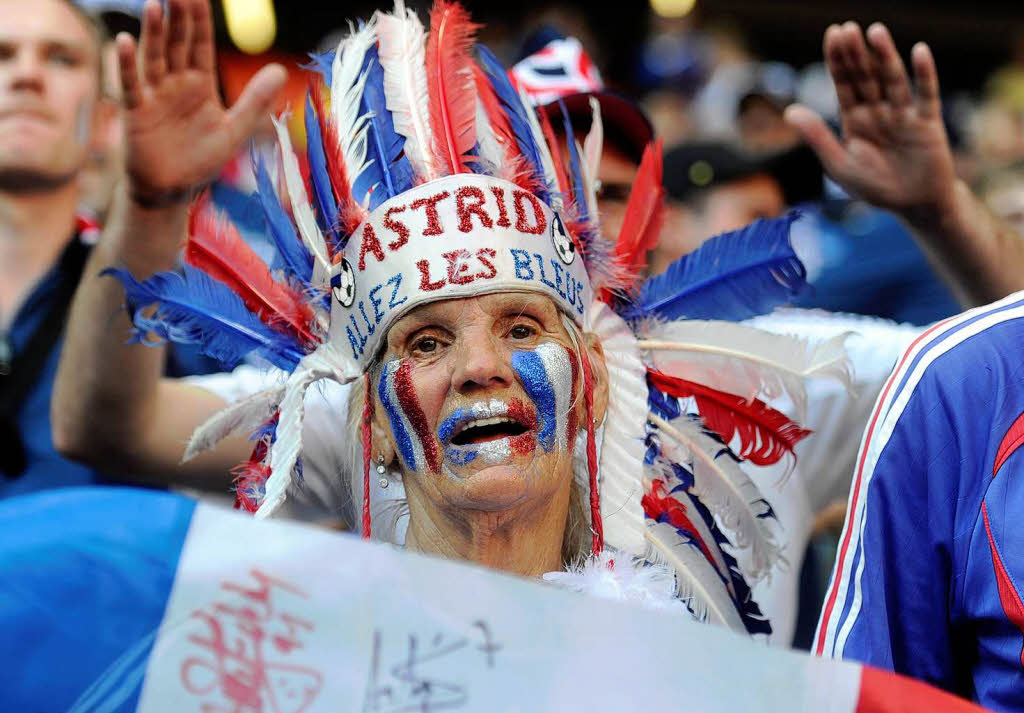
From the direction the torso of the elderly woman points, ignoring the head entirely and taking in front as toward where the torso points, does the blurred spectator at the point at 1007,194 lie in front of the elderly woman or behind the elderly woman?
behind

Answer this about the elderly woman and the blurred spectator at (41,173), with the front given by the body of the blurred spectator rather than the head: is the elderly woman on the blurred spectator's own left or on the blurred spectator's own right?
on the blurred spectator's own left

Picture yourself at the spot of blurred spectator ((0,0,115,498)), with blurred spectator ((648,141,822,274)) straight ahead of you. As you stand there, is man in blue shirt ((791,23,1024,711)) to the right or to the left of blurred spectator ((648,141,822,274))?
right

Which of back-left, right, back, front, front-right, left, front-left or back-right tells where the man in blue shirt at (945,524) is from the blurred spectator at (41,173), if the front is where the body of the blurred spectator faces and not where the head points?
left

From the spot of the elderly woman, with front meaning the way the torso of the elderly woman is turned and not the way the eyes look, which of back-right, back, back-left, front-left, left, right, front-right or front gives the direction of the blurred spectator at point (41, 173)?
back-right

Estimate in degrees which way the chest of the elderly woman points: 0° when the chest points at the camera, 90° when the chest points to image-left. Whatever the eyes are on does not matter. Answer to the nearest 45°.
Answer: approximately 0°
